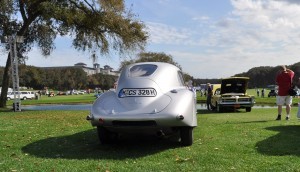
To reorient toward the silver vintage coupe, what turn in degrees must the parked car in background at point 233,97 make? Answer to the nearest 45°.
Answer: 0° — it already faces it

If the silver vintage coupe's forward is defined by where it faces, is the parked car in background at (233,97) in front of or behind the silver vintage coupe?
in front

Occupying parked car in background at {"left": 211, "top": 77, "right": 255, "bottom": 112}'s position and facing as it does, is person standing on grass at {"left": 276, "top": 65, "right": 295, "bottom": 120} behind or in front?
in front

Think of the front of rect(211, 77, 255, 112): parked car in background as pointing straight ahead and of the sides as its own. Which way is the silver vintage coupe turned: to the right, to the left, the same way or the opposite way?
the opposite way

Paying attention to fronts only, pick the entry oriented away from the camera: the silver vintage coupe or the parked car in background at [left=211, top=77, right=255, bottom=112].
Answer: the silver vintage coupe

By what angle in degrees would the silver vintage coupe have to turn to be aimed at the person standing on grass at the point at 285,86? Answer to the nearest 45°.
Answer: approximately 45° to its right

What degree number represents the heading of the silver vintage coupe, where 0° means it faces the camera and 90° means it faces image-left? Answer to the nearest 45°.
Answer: approximately 180°

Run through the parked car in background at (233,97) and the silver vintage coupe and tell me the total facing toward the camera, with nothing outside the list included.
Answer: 1

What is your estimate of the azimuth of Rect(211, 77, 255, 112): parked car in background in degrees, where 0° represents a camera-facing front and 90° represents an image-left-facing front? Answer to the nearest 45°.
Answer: approximately 0°
